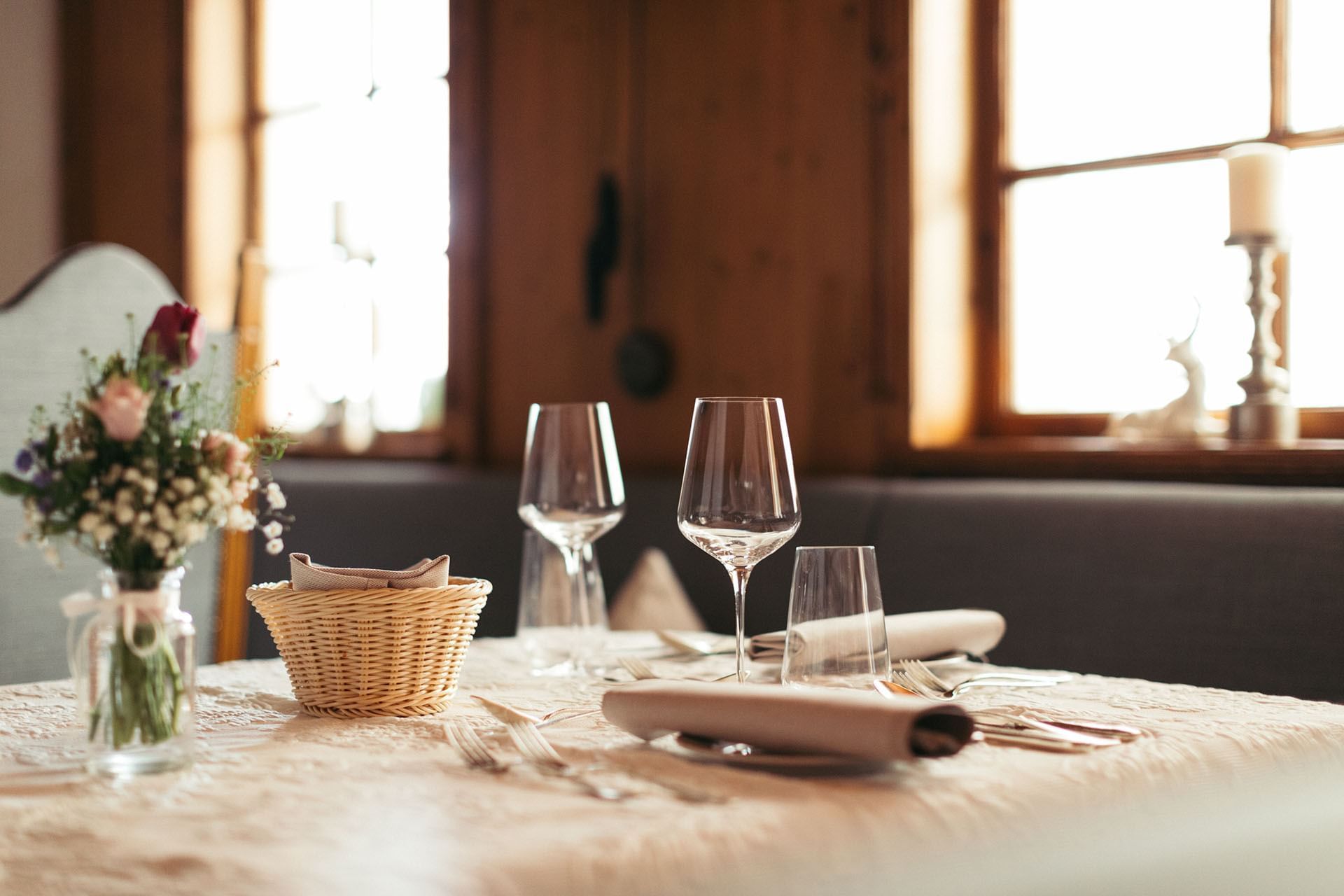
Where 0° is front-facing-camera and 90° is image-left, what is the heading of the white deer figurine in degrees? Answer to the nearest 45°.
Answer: approximately 270°

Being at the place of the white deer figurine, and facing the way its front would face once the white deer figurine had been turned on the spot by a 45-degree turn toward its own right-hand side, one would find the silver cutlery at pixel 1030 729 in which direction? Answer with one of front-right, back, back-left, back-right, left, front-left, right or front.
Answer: front-right

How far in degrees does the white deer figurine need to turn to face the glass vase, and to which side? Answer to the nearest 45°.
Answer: approximately 90° to its right

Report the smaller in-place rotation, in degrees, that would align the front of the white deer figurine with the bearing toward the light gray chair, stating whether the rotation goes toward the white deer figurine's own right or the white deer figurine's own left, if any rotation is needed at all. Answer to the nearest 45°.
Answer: approximately 135° to the white deer figurine's own right

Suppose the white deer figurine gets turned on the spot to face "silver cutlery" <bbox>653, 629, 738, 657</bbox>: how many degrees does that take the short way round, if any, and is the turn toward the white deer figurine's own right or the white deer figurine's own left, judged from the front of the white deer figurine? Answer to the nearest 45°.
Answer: approximately 90° to the white deer figurine's own right

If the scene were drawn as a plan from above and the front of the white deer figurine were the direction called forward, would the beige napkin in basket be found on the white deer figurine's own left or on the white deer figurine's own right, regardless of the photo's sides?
on the white deer figurine's own right
